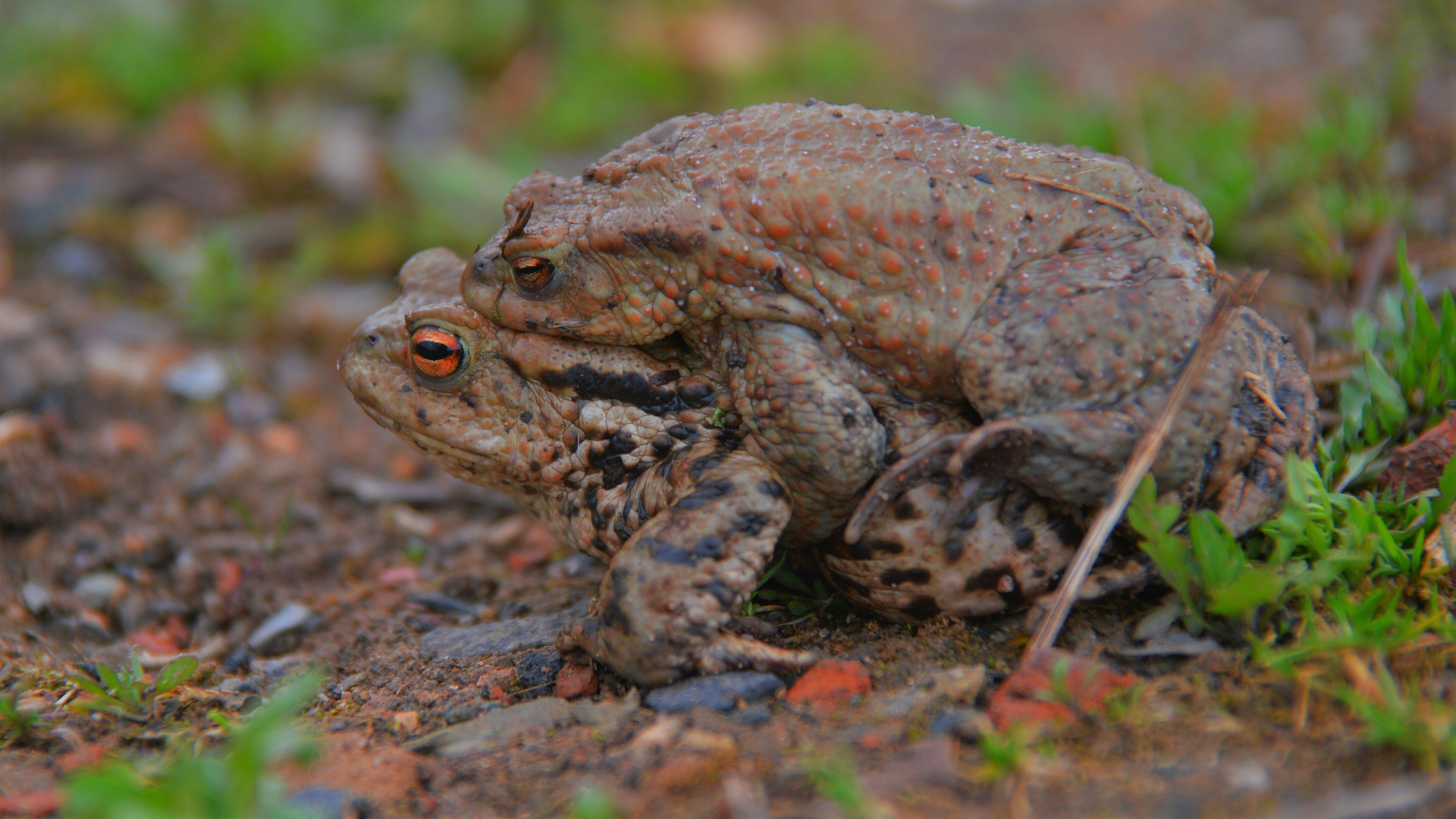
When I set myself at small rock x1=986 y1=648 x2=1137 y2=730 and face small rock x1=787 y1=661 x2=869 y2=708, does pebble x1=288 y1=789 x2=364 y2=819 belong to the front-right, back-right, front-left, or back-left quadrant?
front-left

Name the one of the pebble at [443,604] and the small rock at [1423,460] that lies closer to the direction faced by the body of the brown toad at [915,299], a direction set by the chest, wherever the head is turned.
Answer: the pebble

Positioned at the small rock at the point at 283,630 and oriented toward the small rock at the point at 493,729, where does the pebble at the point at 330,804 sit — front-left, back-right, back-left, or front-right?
front-right

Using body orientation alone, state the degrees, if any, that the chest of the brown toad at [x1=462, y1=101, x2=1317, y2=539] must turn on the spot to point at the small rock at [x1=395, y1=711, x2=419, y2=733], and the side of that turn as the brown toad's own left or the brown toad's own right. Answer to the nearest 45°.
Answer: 0° — it already faces it

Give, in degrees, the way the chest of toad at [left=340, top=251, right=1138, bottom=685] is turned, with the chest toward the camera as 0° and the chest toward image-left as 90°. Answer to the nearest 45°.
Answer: approximately 90°

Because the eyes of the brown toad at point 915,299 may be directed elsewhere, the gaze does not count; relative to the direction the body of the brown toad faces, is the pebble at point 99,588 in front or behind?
in front

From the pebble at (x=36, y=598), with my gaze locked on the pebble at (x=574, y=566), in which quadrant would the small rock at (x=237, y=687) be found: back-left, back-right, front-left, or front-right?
front-right

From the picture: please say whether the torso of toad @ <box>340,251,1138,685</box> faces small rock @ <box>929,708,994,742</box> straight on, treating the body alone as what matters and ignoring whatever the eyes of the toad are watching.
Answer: no

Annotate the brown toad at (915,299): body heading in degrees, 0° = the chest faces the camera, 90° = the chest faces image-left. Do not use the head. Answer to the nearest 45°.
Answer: approximately 90°

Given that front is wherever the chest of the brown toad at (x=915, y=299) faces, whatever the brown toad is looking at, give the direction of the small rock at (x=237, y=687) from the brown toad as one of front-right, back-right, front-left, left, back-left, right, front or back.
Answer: front
